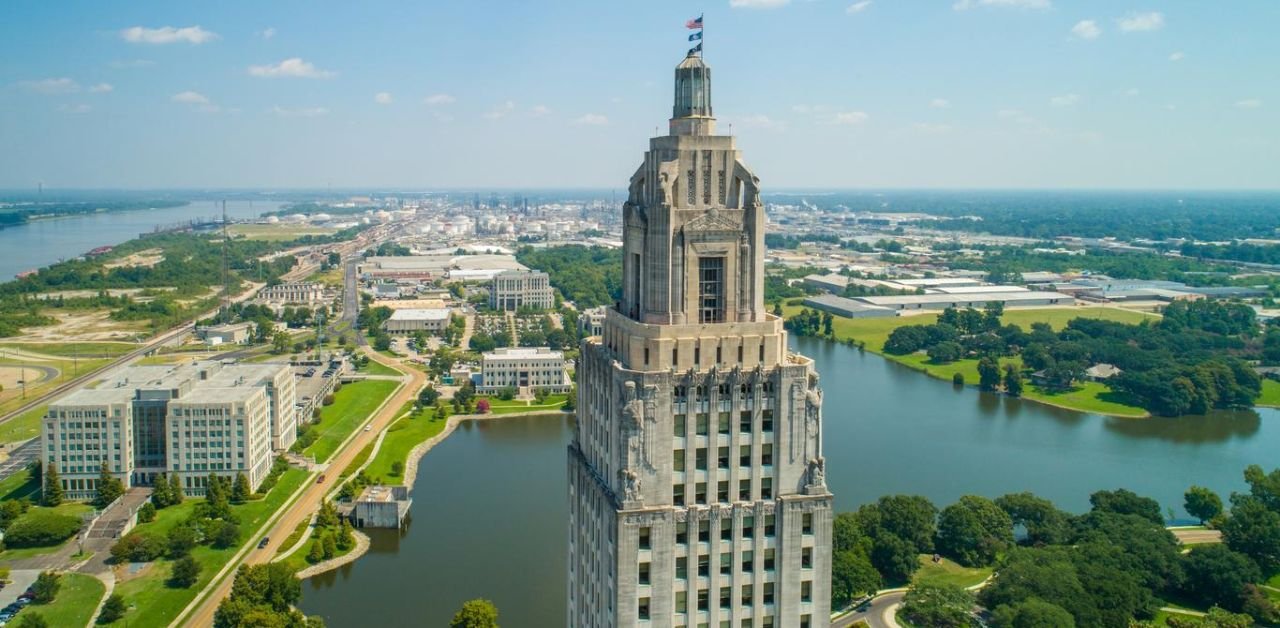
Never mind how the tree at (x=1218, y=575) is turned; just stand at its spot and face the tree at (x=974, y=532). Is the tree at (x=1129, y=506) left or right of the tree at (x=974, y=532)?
right

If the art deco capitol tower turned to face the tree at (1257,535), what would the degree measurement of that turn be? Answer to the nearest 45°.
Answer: approximately 135° to its left

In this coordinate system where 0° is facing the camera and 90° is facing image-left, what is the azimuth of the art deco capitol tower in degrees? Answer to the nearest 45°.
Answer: approximately 0°

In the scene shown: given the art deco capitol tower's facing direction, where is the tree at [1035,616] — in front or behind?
behind
